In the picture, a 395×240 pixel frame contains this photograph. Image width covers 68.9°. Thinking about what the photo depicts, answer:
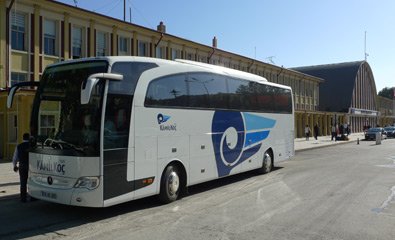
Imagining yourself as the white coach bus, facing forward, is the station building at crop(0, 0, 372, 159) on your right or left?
on your right

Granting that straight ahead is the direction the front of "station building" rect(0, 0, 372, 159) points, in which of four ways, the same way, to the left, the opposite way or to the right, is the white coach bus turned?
to the right

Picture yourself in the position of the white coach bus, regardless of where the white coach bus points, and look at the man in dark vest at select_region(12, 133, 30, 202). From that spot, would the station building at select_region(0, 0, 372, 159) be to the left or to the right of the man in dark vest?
right

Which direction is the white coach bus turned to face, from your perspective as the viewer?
facing the viewer and to the left of the viewer

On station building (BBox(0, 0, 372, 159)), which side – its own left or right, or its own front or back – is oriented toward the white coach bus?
front

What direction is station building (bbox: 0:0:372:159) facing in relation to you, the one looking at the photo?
facing the viewer and to the right of the viewer

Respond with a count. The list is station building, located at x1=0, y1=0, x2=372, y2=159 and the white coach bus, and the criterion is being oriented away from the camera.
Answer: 0

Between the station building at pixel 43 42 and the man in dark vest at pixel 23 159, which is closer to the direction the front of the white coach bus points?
the man in dark vest
